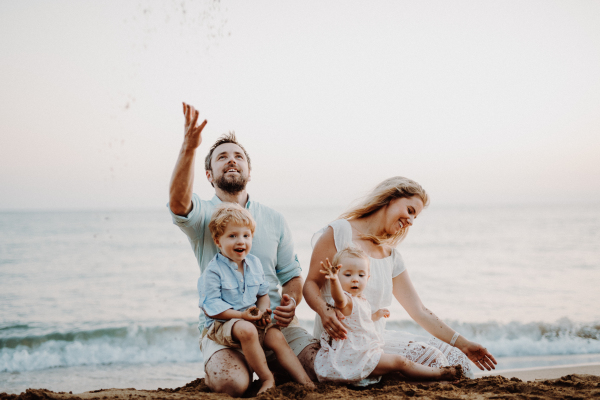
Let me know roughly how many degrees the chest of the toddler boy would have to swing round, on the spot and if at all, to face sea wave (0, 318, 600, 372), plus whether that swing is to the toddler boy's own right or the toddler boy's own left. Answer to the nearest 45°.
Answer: approximately 135° to the toddler boy's own left

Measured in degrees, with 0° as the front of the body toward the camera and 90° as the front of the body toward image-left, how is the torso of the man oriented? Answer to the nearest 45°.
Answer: approximately 0°

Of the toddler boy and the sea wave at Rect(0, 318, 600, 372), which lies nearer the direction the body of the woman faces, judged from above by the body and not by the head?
the toddler boy

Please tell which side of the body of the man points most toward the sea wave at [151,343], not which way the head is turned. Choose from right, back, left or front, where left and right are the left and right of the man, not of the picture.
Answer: back

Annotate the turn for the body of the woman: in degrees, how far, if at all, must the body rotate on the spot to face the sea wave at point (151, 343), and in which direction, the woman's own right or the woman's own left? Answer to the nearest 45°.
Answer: approximately 180°

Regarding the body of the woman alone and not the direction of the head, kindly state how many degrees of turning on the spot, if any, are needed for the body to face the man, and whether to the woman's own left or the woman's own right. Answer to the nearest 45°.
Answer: approximately 135° to the woman's own right

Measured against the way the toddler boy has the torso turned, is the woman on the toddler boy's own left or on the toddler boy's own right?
on the toddler boy's own left

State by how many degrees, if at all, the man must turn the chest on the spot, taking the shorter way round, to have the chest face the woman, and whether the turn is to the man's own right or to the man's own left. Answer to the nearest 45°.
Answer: approximately 90° to the man's own left

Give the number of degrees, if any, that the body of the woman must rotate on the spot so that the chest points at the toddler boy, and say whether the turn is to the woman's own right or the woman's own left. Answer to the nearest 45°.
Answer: approximately 90° to the woman's own right
